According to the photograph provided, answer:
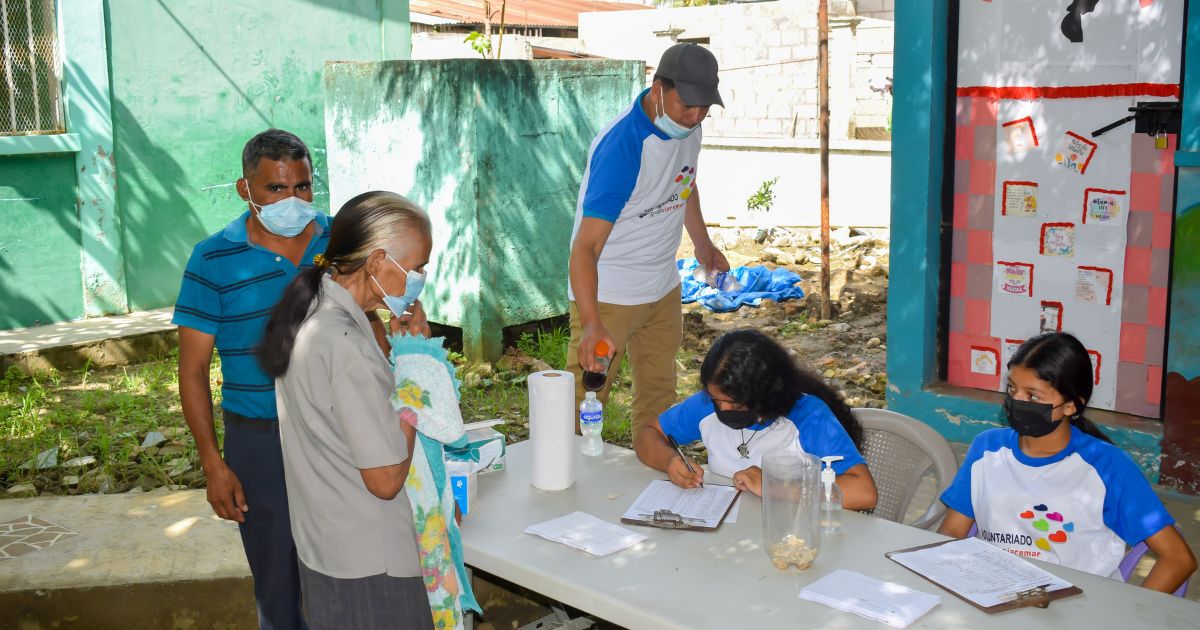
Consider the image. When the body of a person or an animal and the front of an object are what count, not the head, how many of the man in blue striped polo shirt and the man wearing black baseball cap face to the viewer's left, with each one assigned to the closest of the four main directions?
0

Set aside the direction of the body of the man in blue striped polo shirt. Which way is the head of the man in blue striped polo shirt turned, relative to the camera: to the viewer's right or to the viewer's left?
to the viewer's right

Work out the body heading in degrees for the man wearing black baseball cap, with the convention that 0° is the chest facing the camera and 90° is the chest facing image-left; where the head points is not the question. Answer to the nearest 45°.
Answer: approximately 315°

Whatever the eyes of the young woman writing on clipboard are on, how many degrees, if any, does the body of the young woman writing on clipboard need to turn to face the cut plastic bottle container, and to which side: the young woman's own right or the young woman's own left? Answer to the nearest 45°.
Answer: approximately 45° to the young woman's own left

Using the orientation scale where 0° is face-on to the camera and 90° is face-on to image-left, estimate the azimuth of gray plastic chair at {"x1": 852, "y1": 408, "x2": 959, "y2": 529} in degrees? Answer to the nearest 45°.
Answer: approximately 45°

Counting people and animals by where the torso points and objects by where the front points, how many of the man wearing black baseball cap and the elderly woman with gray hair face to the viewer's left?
0

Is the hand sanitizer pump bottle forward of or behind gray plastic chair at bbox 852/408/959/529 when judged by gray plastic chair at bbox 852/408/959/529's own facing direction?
forward

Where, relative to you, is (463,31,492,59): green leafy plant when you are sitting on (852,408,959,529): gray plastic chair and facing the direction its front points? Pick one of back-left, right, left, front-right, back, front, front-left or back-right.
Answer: right

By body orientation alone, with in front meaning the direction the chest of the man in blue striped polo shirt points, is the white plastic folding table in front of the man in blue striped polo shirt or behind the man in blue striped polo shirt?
in front

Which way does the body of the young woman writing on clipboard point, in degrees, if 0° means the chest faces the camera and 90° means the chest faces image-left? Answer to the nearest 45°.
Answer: approximately 45°

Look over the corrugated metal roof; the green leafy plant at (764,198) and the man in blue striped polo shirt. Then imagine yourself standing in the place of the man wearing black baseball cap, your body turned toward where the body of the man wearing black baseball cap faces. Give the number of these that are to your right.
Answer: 1

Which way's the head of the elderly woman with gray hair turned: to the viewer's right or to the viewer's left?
to the viewer's right

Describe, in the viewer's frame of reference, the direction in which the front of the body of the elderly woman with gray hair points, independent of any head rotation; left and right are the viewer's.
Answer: facing away from the viewer and to the right of the viewer
